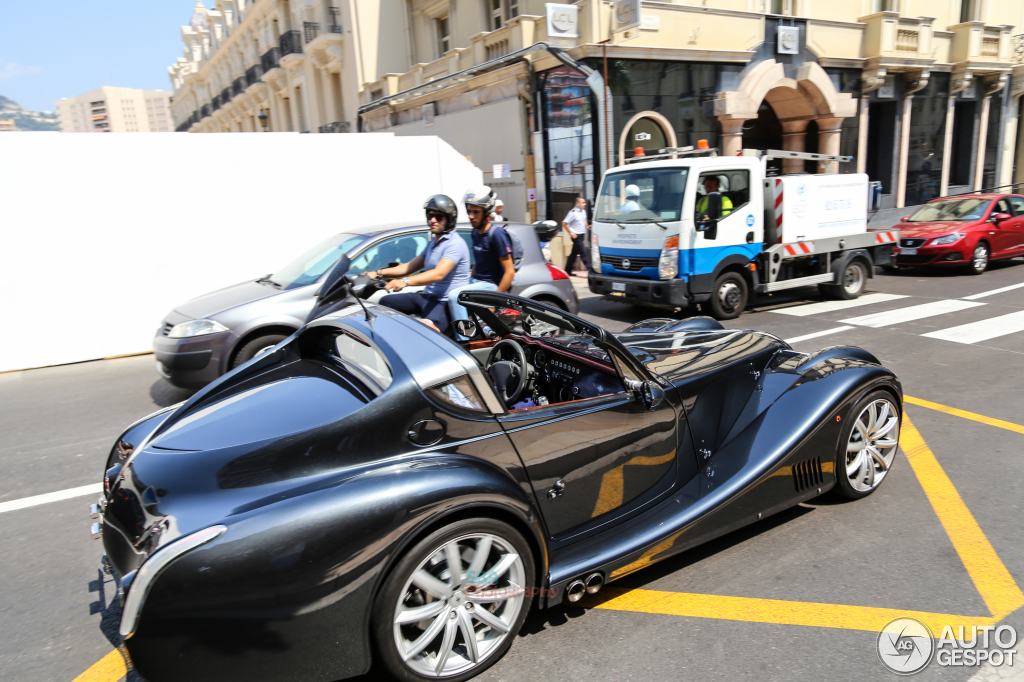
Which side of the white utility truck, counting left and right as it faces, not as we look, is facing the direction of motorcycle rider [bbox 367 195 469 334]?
front

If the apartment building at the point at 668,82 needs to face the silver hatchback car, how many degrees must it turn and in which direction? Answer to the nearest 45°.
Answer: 0° — it already faces it

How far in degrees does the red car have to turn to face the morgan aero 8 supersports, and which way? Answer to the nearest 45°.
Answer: approximately 45° to its left

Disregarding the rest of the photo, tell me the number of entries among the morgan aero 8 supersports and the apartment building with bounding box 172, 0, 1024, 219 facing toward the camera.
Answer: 1

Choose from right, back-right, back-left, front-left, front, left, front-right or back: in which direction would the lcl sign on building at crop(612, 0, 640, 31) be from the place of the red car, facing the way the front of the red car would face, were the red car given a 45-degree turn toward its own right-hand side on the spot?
front

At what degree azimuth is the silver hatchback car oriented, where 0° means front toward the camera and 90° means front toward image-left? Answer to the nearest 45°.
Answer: approximately 45°

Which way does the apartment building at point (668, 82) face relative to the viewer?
toward the camera

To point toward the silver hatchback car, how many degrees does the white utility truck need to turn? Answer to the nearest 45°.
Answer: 0° — it already faces it

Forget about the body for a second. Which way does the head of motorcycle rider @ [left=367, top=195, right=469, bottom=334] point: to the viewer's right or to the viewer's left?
to the viewer's left

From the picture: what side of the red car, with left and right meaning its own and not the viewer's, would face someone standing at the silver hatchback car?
front

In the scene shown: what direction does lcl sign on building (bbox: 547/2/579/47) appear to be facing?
toward the camera

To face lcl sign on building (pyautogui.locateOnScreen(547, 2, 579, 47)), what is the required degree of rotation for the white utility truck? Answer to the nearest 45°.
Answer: approximately 90° to its right

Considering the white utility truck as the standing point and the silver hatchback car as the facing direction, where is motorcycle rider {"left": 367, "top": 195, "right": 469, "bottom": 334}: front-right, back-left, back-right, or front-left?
front-left

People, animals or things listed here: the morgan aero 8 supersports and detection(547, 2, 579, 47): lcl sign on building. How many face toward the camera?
1

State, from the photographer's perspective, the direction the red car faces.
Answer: facing the viewer and to the left of the viewer
